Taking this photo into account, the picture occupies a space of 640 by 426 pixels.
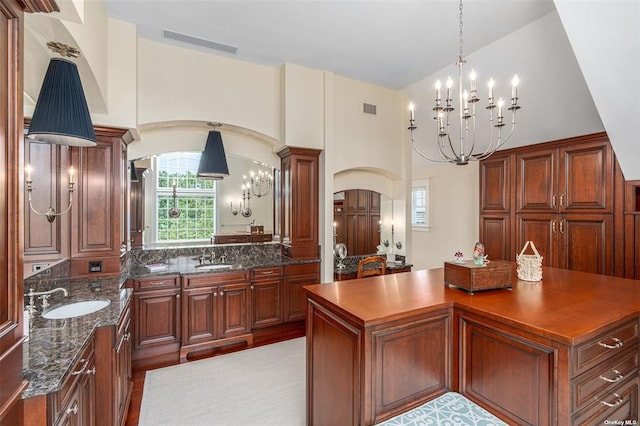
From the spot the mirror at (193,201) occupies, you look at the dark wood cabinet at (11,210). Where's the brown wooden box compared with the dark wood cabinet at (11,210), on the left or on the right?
left

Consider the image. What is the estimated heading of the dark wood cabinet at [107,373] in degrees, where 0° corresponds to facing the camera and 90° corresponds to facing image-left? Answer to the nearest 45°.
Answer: approximately 270°

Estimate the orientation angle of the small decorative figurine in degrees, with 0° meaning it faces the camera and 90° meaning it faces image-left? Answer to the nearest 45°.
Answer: approximately 0°

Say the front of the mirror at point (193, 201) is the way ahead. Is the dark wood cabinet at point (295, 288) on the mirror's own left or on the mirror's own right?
on the mirror's own left

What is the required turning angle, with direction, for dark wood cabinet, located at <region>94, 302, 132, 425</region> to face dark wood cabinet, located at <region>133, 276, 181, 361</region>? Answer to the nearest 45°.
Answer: approximately 90° to its left

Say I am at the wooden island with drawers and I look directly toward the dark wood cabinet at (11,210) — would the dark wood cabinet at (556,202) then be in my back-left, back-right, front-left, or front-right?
back-right

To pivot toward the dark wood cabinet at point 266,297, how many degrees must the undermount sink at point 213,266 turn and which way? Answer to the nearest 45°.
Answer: approximately 90° to its left

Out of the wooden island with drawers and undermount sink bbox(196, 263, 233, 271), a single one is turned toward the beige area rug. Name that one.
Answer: the undermount sink
